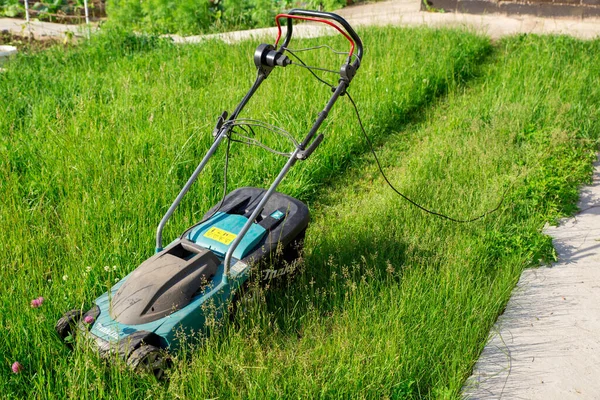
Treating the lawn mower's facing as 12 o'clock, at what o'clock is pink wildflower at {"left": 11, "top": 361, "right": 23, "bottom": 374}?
The pink wildflower is roughly at 1 o'clock from the lawn mower.

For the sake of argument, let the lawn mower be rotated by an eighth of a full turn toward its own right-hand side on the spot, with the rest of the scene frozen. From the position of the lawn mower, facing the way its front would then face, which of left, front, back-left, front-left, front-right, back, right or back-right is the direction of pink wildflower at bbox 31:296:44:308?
front

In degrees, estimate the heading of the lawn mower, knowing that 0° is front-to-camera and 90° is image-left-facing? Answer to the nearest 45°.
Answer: approximately 45°
